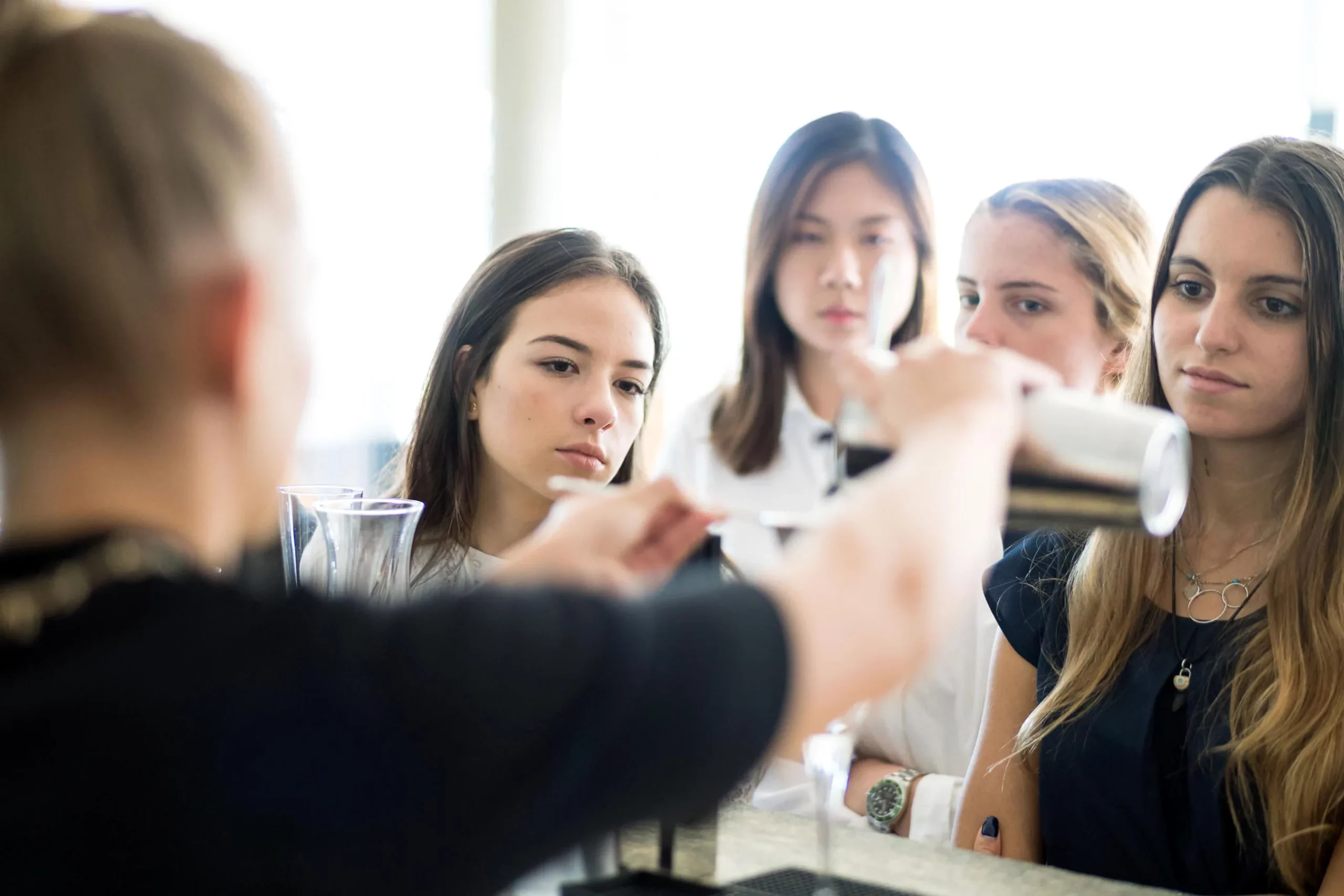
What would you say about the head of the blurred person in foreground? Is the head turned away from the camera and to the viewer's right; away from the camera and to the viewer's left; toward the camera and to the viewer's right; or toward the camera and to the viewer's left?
away from the camera and to the viewer's right

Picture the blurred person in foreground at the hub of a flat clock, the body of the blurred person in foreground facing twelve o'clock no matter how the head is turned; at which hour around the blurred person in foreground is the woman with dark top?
The woman with dark top is roughly at 12 o'clock from the blurred person in foreground.

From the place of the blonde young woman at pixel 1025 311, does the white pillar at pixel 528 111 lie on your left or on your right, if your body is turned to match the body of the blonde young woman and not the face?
on your right

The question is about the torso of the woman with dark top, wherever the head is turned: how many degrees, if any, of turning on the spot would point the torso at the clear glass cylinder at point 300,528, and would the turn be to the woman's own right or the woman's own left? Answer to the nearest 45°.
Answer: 0° — they already face it

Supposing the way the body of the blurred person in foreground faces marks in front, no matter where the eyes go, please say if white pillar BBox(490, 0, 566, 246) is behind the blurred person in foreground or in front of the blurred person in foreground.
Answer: in front

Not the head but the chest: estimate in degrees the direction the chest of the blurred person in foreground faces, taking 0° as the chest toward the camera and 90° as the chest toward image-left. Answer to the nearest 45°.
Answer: approximately 225°

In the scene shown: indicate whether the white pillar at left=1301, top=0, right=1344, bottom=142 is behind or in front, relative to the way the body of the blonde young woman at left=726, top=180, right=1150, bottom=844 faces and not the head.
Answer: behind

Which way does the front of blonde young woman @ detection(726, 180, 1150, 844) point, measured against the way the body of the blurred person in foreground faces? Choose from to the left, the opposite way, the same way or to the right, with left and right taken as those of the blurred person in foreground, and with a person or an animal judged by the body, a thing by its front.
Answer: the opposite way

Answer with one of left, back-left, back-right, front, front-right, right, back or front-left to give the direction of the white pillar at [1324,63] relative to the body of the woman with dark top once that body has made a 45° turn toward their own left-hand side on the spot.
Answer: back

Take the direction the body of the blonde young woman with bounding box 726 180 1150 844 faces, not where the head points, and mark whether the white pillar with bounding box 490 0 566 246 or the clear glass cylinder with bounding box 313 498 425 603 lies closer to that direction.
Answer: the clear glass cylinder

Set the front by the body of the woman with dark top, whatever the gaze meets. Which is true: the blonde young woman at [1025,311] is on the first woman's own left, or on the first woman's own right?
on the first woman's own right

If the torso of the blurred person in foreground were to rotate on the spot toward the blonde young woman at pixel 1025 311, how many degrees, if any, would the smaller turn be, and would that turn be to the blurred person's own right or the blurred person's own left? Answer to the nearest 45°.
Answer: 0° — they already face them

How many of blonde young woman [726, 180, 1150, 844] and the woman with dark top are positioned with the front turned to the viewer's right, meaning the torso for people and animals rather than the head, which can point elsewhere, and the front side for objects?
0

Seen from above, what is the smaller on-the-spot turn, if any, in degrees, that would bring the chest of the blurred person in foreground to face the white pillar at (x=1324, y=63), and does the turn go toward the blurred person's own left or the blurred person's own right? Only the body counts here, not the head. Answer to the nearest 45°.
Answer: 0° — they already face it
